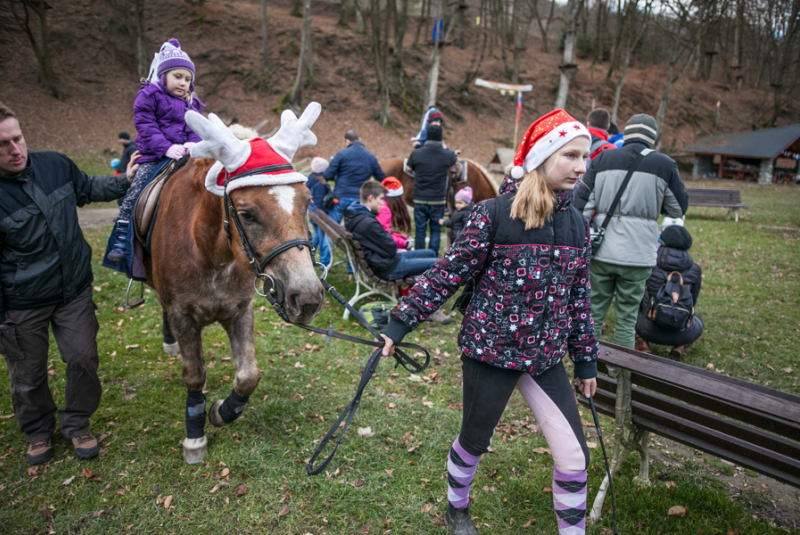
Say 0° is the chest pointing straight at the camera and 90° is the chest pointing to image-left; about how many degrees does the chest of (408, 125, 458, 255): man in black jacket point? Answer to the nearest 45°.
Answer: approximately 180°

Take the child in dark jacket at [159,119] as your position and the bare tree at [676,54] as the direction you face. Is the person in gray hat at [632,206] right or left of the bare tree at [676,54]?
right

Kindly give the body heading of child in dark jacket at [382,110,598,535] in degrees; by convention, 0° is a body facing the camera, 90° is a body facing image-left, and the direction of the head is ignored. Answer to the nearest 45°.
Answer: approximately 315°

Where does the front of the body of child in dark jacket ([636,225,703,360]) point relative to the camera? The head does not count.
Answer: away from the camera

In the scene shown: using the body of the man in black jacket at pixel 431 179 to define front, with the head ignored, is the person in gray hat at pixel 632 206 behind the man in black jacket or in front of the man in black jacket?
behind
